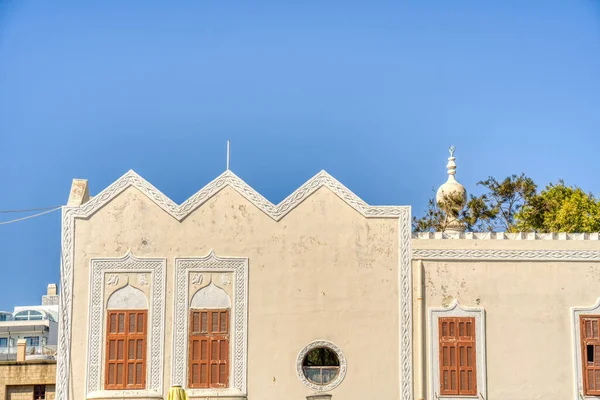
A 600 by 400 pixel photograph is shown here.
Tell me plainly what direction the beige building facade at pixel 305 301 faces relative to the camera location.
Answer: facing the viewer

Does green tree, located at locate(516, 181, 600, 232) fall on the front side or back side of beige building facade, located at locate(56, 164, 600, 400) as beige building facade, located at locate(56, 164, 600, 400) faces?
on the back side
